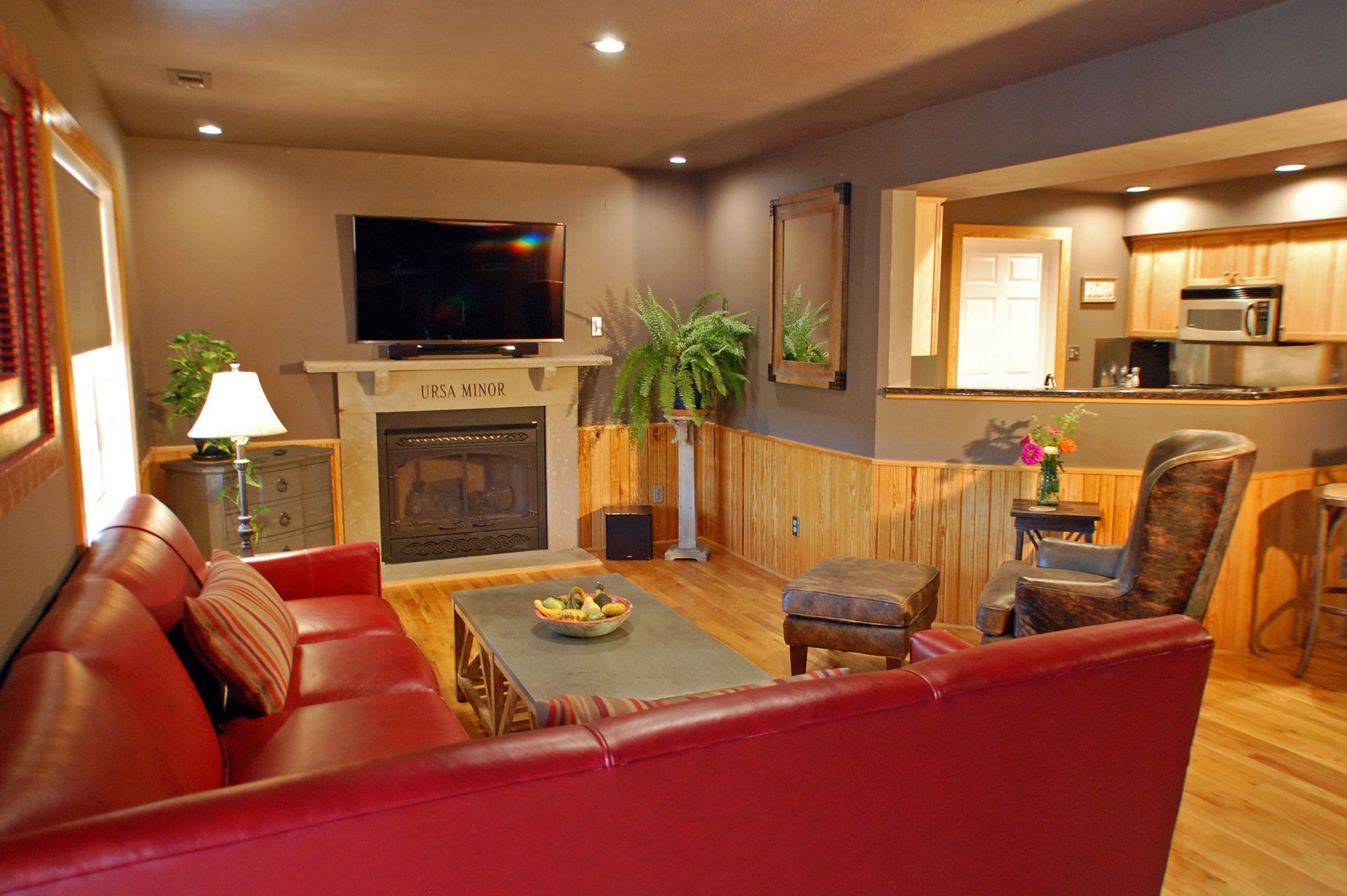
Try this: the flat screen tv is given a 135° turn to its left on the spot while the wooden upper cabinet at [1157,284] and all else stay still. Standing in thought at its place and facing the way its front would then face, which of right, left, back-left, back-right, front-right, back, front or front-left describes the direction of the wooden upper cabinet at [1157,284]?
front-right

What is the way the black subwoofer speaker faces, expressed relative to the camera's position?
facing the viewer

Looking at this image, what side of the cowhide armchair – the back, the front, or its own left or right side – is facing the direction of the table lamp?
front

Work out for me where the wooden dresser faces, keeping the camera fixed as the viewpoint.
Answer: facing the viewer and to the right of the viewer

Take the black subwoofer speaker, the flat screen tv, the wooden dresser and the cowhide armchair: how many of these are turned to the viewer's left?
1

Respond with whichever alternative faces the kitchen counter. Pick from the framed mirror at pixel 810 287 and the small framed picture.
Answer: the small framed picture

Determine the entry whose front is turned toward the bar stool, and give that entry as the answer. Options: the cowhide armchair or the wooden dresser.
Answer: the wooden dresser

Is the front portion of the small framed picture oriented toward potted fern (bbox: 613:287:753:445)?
no

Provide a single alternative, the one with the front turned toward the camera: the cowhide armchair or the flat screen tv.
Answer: the flat screen tv

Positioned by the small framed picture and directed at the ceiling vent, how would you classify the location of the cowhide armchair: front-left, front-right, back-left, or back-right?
front-left

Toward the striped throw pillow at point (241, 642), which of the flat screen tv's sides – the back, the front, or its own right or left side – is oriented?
front

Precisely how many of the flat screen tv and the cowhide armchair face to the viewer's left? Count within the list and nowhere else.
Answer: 1

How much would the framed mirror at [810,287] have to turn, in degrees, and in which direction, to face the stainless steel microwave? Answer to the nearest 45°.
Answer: approximately 180°

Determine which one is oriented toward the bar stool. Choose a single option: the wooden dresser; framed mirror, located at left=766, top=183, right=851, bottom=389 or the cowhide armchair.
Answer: the wooden dresser

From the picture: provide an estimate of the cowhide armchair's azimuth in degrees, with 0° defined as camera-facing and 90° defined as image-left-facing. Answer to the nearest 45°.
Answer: approximately 90°

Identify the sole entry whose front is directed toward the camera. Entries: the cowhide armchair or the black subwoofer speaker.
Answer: the black subwoofer speaker

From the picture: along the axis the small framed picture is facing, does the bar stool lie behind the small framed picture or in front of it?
in front
